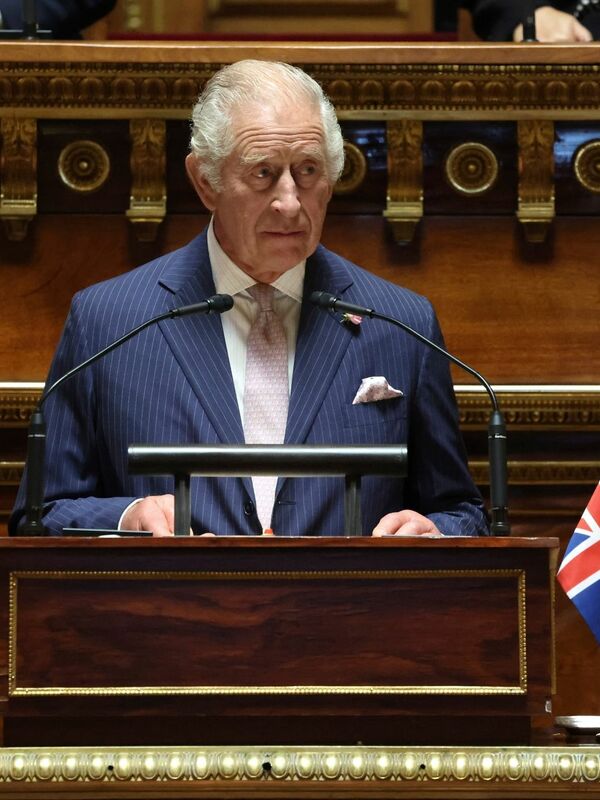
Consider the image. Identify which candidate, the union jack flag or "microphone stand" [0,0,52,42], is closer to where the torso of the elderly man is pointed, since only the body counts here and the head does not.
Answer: the union jack flag

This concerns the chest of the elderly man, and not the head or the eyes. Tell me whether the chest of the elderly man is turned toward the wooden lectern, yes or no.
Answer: yes

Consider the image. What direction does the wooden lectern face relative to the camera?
toward the camera

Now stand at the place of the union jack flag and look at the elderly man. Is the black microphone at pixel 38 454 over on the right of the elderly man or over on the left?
left

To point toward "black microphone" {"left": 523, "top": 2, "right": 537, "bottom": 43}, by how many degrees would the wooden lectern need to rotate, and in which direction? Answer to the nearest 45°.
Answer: approximately 180°

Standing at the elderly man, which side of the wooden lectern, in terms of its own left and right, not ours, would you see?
back

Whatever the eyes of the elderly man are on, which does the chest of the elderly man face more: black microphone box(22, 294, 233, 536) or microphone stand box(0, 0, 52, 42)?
the black microphone

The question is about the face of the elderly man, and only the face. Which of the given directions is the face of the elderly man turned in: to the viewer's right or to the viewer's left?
to the viewer's right

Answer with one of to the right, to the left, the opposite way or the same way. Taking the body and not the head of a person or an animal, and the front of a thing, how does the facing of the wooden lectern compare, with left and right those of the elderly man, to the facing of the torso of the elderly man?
the same way

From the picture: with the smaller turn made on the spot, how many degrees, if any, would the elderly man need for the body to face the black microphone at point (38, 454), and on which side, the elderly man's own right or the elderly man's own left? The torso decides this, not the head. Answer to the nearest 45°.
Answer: approximately 45° to the elderly man's own right

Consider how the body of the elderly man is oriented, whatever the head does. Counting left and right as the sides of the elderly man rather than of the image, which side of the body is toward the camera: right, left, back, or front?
front

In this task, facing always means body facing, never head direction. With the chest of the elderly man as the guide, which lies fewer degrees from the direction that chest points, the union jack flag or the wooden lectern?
the wooden lectern
